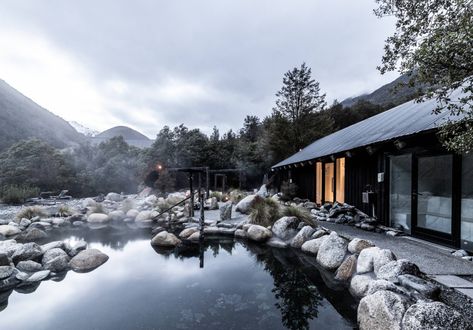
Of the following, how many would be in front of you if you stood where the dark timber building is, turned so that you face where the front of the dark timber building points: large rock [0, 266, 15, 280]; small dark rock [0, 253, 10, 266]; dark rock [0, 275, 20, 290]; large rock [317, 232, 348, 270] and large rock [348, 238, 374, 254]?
5

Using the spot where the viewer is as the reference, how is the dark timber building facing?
facing the viewer and to the left of the viewer

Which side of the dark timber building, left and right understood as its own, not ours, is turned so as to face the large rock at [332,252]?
front

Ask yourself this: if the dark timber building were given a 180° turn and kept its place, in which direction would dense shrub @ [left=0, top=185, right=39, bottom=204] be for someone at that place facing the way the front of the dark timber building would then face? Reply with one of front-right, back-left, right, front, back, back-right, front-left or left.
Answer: back-left

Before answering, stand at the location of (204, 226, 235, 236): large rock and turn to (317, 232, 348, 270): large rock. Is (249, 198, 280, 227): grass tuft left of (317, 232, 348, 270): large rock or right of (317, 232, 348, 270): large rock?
left

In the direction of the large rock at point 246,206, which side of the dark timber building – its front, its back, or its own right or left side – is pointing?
right

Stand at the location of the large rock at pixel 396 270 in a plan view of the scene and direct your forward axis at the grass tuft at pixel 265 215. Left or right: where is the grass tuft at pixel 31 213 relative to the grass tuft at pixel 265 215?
left

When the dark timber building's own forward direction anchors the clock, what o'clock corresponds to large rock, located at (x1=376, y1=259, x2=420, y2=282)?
The large rock is roughly at 11 o'clock from the dark timber building.

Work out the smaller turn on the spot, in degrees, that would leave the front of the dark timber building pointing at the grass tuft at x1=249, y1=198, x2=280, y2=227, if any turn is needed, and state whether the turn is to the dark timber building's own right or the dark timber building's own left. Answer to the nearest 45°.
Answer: approximately 45° to the dark timber building's own right

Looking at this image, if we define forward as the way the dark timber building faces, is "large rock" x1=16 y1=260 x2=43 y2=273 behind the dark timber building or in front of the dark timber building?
in front

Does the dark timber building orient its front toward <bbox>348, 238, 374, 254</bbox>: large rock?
yes

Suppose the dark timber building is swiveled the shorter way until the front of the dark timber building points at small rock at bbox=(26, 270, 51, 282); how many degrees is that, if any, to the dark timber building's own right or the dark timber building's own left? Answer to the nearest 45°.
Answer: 0° — it already faces it

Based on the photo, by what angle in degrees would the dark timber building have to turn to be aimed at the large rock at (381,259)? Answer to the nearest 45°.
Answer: approximately 45° to its left

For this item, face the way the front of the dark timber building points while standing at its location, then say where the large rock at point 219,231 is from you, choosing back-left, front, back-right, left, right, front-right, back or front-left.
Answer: front-right

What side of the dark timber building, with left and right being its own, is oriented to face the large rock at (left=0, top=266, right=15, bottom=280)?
front

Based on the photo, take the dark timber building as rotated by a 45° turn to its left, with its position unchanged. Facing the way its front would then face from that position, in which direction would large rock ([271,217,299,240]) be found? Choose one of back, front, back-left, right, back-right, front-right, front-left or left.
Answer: right

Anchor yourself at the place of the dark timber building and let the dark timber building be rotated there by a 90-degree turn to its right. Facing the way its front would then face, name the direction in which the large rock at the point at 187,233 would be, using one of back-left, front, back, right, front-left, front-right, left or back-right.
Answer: front-left
